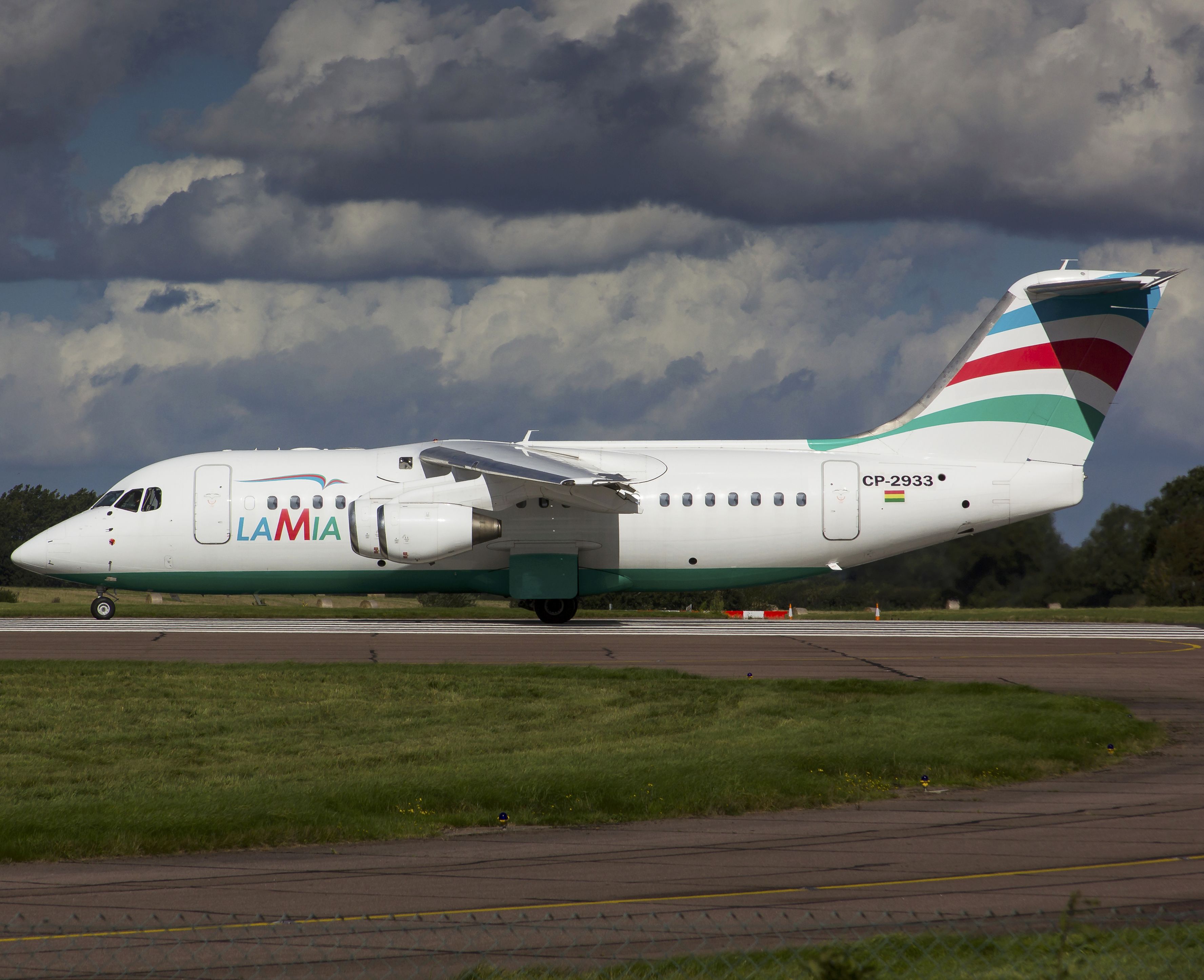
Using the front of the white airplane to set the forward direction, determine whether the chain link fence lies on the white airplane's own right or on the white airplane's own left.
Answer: on the white airplane's own left

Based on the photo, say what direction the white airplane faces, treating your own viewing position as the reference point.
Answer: facing to the left of the viewer
